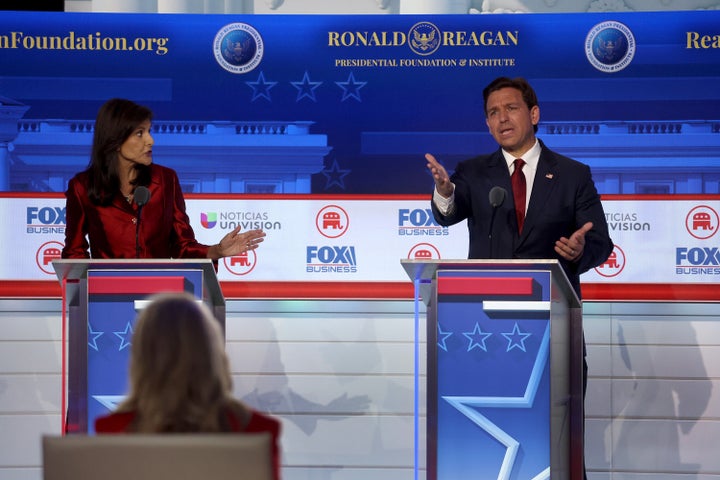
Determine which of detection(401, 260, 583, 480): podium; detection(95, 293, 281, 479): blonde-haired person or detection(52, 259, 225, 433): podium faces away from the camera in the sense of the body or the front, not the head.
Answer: the blonde-haired person

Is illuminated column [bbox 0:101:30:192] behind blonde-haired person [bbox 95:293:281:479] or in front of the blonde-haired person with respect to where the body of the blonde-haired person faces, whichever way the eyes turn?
in front

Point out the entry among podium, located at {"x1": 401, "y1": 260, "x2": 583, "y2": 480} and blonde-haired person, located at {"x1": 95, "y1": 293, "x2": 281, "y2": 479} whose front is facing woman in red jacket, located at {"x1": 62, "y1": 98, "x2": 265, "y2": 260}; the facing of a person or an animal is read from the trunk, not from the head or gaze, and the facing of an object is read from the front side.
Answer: the blonde-haired person

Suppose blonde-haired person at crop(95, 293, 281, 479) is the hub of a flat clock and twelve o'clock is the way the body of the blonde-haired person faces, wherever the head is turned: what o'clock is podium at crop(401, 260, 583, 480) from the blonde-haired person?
The podium is roughly at 1 o'clock from the blonde-haired person.

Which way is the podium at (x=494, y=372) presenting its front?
toward the camera

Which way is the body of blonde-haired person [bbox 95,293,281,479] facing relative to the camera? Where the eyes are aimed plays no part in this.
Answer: away from the camera

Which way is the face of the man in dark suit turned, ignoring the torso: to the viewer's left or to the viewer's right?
to the viewer's left

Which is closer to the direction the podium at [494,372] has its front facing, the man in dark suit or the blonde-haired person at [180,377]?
the blonde-haired person

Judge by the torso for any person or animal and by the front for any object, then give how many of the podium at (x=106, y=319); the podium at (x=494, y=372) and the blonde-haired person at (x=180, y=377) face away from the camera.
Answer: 1

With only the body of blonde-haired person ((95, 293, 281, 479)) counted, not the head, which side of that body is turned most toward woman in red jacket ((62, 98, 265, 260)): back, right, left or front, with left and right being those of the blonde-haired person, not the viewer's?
front

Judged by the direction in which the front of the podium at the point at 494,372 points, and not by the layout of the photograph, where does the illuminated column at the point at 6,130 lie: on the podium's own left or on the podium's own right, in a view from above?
on the podium's own right

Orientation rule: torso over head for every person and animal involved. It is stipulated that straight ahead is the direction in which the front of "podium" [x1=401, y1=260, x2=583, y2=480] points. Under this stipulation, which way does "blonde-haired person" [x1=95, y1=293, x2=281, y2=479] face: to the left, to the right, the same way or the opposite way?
the opposite way

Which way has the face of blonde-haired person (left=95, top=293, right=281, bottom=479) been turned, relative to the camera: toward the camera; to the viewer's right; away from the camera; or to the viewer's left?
away from the camera

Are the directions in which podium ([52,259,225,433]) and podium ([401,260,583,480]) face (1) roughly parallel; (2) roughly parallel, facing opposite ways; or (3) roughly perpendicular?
roughly parallel

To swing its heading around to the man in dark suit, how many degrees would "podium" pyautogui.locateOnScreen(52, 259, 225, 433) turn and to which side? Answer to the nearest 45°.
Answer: approximately 90° to its left

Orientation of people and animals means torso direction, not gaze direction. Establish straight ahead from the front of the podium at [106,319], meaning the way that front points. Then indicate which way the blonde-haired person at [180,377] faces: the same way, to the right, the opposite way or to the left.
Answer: the opposite way

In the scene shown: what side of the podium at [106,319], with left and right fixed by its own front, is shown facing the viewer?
front

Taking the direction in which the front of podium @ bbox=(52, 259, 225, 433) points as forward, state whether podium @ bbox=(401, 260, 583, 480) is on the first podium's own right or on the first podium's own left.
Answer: on the first podium's own left
